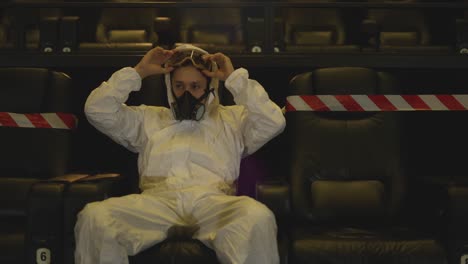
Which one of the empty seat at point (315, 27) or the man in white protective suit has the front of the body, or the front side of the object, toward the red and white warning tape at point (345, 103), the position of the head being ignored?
the empty seat

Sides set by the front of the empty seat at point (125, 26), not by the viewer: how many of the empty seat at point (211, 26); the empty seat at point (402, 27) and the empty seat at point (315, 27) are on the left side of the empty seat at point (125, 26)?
3

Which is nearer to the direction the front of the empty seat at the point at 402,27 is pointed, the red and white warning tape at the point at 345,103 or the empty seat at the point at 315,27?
the red and white warning tape

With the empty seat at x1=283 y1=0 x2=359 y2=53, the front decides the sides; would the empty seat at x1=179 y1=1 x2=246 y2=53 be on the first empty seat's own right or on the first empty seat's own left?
on the first empty seat's own right

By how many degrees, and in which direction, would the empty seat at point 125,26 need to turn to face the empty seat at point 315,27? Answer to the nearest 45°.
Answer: approximately 90° to its left

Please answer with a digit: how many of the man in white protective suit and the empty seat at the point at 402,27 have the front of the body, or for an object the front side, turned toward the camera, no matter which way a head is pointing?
2

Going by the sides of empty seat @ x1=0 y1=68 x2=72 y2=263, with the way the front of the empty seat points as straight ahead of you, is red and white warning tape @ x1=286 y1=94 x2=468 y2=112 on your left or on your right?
on your left

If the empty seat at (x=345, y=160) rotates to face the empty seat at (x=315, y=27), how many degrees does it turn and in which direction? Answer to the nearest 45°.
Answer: approximately 180°

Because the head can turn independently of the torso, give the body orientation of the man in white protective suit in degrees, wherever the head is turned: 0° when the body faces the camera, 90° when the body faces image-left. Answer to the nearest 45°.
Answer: approximately 0°

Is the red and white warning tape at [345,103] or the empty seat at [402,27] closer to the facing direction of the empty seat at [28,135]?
the red and white warning tape

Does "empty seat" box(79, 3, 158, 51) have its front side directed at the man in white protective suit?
yes
